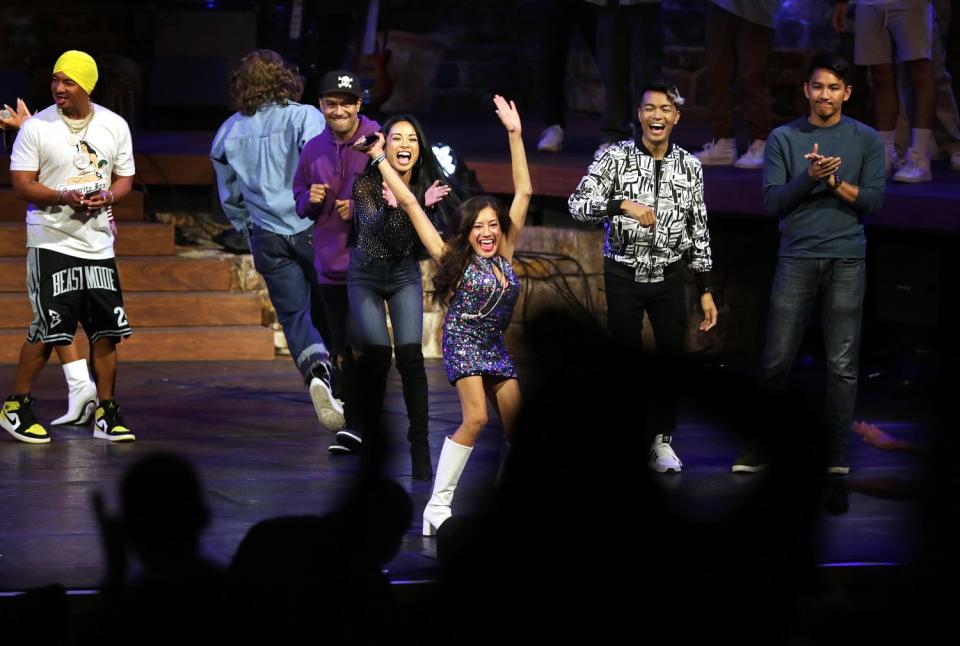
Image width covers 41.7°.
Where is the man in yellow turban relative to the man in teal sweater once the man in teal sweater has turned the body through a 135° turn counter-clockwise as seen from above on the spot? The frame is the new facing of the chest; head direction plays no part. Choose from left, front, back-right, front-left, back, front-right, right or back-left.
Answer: back-left

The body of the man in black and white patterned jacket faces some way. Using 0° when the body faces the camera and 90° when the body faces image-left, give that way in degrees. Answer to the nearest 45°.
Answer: approximately 0°

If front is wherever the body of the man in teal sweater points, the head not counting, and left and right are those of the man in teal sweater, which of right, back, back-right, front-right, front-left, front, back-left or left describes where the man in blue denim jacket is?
right

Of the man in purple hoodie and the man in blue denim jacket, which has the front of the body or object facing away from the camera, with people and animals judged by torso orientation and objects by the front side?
the man in blue denim jacket

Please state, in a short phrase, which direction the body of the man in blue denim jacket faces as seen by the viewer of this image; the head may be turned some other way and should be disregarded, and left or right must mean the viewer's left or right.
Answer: facing away from the viewer

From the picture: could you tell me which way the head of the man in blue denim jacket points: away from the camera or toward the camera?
away from the camera

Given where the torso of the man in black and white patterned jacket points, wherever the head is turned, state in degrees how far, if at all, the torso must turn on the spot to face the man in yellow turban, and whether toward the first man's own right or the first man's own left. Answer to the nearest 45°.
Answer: approximately 90° to the first man's own right

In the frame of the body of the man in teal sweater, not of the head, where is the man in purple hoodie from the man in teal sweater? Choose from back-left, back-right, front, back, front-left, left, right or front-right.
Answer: right

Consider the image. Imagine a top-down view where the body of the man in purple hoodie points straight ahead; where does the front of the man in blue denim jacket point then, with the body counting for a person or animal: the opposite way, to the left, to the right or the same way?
the opposite way

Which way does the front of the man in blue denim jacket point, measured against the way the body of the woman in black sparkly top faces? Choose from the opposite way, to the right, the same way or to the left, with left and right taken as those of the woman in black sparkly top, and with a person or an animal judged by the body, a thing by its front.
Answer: the opposite way
